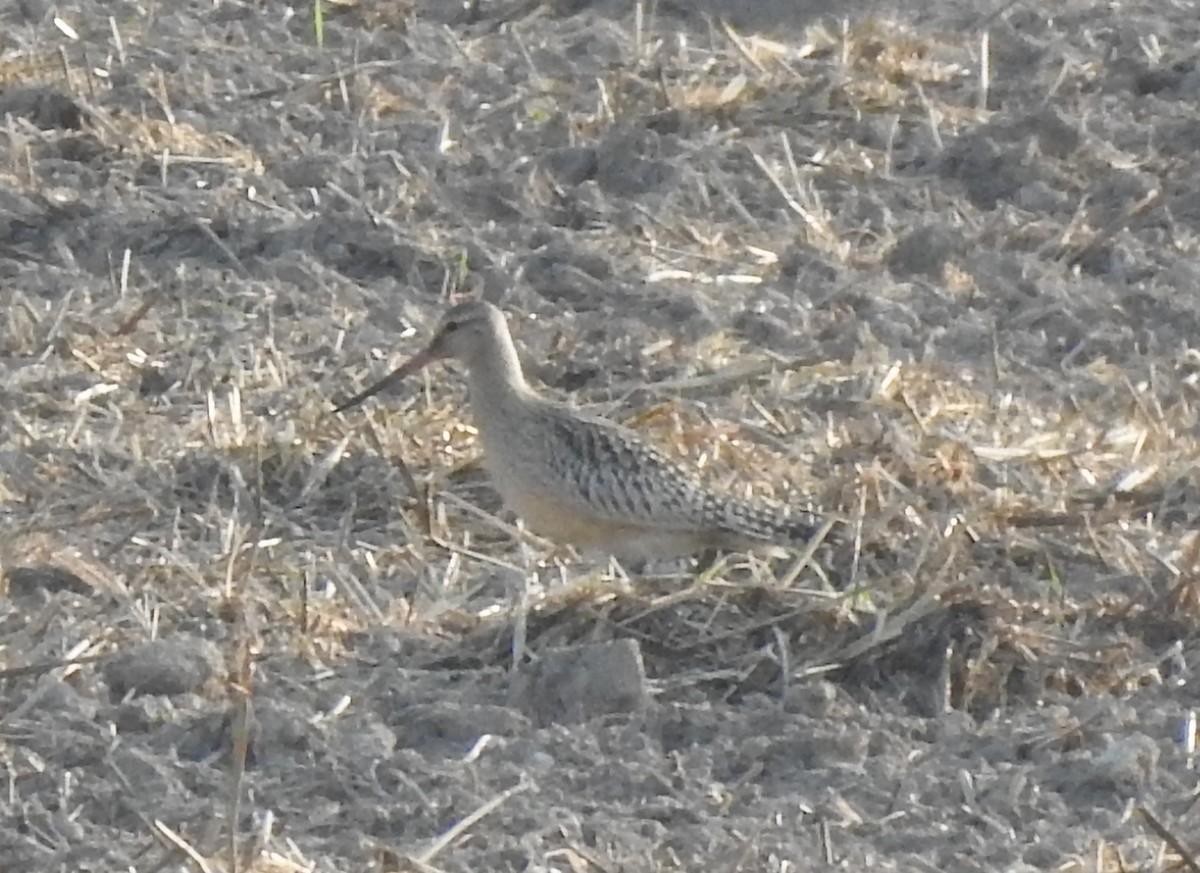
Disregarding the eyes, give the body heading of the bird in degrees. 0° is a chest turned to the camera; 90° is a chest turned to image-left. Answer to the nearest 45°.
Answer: approximately 90°

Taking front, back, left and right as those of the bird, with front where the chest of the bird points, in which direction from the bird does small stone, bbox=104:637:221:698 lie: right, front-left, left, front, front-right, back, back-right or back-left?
front-left

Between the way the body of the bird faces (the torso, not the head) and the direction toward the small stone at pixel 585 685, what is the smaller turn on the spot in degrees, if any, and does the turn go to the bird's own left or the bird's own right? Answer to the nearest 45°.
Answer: approximately 90° to the bird's own left
